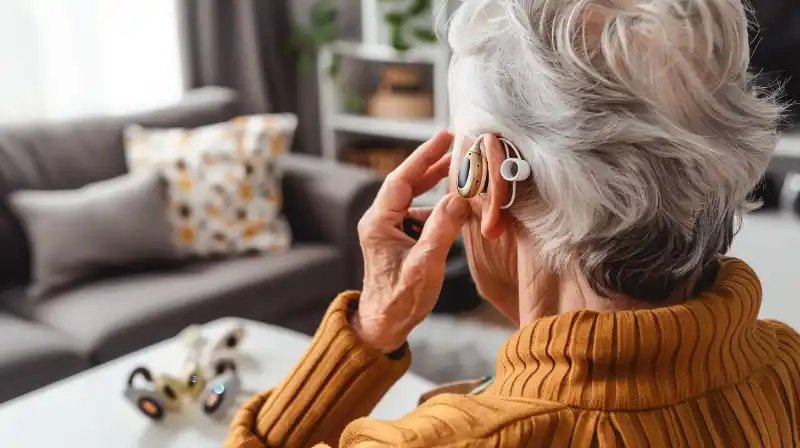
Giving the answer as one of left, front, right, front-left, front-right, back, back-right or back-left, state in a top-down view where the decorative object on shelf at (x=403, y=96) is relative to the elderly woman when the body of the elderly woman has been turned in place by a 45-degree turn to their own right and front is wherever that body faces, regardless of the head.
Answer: front

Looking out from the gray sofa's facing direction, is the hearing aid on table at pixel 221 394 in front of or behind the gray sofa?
in front

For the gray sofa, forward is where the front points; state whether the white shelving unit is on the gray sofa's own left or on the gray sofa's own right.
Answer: on the gray sofa's own left

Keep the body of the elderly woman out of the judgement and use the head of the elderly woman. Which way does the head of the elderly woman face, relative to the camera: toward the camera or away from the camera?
away from the camera

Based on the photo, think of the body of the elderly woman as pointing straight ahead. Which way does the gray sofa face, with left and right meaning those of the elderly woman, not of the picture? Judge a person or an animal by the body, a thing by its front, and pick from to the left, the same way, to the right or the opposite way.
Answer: the opposite way

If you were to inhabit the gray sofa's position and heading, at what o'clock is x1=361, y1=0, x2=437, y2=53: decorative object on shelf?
The decorative object on shelf is roughly at 9 o'clock from the gray sofa.

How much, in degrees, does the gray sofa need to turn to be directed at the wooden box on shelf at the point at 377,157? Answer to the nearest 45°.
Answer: approximately 90° to its left

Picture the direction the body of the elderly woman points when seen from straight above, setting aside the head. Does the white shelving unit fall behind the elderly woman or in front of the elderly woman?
in front

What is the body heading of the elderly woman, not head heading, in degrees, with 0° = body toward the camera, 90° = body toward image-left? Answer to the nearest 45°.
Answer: approximately 135°

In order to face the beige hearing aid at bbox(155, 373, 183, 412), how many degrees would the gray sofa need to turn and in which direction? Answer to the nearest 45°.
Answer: approximately 45° to its right

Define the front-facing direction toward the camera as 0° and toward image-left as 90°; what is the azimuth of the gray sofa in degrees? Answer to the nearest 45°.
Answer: approximately 315°
